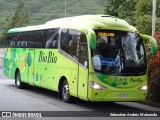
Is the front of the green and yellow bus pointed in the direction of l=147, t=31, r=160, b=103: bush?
no

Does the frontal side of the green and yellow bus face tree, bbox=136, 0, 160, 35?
no

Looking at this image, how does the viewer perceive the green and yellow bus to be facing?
facing the viewer and to the right of the viewer

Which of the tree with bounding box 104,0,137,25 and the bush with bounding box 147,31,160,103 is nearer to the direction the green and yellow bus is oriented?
the bush

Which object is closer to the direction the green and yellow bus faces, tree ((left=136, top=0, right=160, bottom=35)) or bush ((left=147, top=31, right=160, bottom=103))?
the bush

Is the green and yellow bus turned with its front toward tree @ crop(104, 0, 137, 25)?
no

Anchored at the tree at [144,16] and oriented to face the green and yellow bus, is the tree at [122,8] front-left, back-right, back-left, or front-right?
back-right
